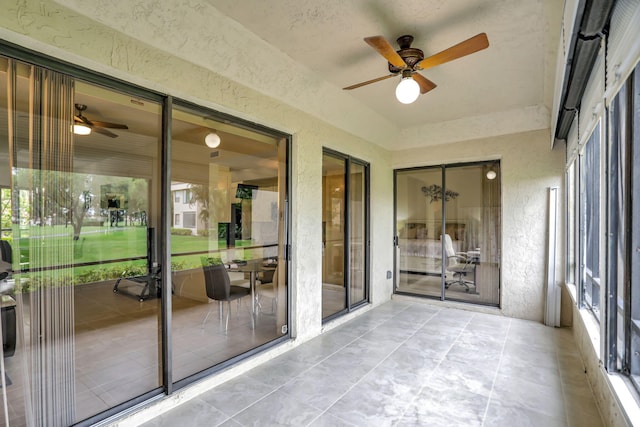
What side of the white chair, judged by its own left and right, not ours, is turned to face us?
right

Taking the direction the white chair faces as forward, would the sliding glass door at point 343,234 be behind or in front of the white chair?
behind

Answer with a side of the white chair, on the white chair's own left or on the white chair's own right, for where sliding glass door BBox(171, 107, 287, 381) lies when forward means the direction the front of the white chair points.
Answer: on the white chair's own right

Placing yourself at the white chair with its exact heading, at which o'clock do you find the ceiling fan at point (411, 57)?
The ceiling fan is roughly at 3 o'clock from the white chair.

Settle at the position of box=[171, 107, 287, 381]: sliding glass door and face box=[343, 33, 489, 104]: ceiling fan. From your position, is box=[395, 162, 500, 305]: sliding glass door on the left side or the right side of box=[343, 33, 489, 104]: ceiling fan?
left
